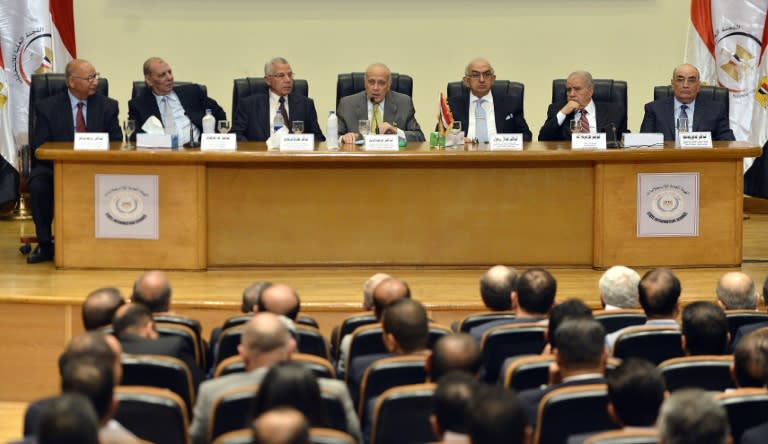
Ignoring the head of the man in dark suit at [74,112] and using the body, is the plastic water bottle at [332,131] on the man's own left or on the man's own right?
on the man's own left

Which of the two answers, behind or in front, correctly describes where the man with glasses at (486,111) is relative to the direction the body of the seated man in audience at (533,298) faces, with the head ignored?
in front

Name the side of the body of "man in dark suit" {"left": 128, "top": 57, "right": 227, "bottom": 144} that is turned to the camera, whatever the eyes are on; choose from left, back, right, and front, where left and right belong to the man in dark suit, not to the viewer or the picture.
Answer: front

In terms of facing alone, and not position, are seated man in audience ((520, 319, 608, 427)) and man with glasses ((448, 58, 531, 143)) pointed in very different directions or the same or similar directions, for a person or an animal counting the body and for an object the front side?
very different directions

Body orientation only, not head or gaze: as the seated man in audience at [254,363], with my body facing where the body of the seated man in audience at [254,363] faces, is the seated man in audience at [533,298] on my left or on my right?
on my right

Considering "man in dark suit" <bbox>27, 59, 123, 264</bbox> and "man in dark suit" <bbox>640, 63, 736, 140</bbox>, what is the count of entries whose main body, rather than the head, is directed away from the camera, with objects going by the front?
0

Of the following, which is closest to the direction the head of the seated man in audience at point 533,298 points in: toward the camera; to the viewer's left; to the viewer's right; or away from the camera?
away from the camera

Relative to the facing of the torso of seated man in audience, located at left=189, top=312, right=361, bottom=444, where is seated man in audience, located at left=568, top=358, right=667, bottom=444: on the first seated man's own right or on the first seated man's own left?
on the first seated man's own right

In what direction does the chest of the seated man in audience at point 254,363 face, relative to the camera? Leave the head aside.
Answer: away from the camera

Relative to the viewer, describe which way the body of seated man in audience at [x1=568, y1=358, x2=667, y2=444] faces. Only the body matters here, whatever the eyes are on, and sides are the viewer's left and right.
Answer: facing away from the viewer

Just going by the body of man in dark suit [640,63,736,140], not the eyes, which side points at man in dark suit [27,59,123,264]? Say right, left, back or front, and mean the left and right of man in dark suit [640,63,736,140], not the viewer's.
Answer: right

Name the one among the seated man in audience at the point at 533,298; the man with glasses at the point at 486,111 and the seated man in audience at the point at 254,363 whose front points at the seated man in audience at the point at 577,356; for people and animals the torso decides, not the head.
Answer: the man with glasses

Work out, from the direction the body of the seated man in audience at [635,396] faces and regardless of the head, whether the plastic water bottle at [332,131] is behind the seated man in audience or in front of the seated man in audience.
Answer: in front

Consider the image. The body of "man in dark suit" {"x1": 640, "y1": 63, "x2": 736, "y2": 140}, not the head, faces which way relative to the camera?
toward the camera

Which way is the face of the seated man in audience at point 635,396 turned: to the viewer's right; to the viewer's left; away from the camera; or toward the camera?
away from the camera
